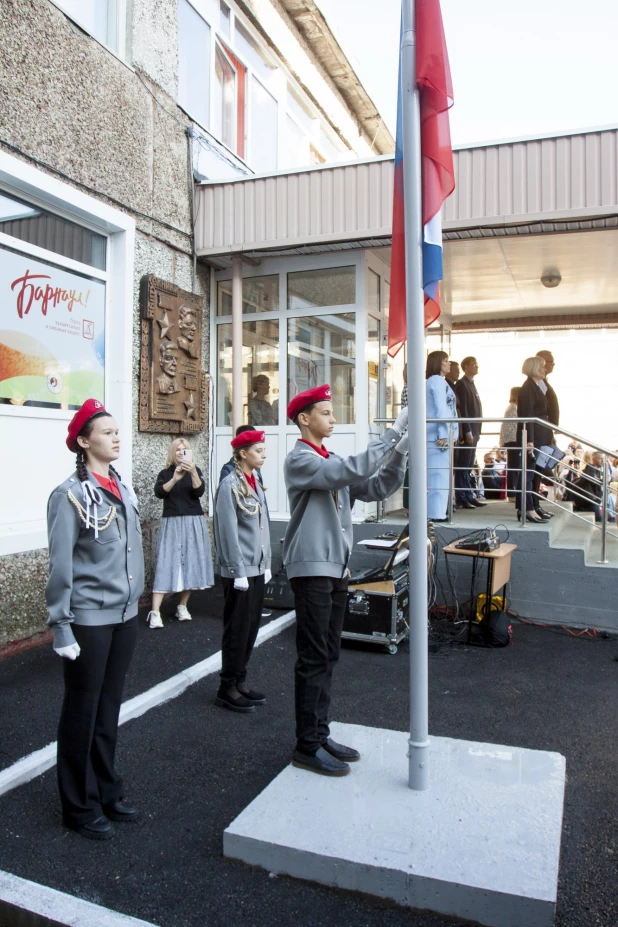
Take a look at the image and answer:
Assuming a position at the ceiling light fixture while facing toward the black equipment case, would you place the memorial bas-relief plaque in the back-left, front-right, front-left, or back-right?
front-right

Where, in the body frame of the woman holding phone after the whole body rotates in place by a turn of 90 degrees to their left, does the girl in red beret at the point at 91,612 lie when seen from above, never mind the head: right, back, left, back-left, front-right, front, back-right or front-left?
right

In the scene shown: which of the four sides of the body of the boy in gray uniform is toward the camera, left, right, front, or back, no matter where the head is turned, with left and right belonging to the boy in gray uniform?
right

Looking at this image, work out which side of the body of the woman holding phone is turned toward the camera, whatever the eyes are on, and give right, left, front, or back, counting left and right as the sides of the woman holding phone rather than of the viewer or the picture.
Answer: front

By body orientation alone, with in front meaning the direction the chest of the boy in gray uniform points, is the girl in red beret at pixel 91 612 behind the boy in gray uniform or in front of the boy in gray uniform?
behind

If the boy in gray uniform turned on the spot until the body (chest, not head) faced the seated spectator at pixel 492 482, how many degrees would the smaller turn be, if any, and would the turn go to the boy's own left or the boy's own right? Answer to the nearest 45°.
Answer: approximately 90° to the boy's own left

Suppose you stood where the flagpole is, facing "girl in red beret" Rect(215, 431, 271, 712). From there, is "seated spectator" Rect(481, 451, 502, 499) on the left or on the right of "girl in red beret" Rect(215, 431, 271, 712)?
right

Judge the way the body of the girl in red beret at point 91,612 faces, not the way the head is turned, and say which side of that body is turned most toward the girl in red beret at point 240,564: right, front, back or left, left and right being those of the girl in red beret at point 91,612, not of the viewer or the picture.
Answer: left

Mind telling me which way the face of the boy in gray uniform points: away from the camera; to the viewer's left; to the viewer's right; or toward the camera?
to the viewer's right

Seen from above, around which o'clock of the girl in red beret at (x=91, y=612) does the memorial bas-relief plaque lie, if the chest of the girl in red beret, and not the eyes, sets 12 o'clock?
The memorial bas-relief plaque is roughly at 8 o'clock from the girl in red beret.

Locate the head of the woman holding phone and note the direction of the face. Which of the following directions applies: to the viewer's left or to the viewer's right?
to the viewer's right

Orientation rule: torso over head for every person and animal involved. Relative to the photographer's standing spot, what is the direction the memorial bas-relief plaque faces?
facing the viewer and to the right of the viewer

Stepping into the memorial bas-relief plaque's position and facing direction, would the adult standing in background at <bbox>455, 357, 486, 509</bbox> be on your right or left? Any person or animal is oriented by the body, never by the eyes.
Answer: on your left

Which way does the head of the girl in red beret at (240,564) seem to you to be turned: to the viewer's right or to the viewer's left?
to the viewer's right
